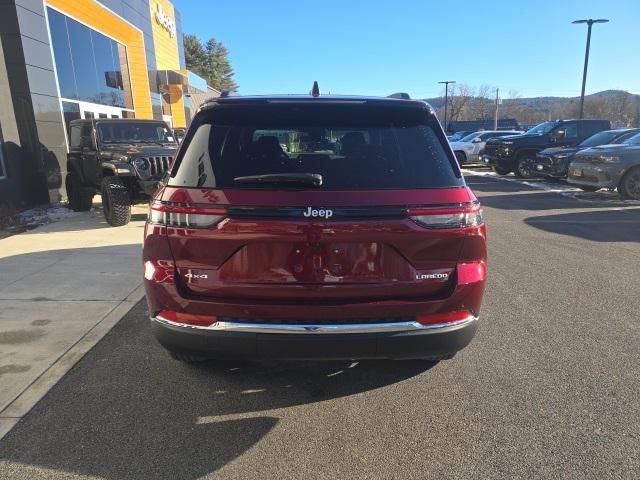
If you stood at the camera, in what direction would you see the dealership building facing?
facing the viewer and to the right of the viewer

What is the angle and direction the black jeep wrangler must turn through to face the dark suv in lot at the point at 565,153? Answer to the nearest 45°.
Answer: approximately 45° to its left

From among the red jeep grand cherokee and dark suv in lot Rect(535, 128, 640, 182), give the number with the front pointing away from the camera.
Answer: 1

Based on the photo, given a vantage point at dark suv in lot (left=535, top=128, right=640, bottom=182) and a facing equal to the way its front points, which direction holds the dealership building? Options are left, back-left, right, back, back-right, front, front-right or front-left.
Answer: front

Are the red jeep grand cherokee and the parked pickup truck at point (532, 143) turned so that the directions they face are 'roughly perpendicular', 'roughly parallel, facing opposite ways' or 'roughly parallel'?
roughly perpendicular

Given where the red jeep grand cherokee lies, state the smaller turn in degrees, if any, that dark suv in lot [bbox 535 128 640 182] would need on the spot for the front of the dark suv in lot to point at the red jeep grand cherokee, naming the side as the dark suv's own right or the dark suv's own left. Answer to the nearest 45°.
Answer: approximately 45° to the dark suv's own left

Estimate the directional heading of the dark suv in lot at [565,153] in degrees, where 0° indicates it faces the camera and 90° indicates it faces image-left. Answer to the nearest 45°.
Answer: approximately 45°

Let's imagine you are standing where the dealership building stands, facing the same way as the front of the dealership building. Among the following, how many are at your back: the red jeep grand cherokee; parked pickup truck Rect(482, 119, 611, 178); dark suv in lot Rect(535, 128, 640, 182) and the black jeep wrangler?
0

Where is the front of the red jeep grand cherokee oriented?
away from the camera

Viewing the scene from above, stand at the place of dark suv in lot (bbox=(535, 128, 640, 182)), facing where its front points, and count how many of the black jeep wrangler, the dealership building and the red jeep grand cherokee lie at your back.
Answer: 0

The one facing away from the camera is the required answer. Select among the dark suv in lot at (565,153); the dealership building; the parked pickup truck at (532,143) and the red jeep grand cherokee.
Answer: the red jeep grand cherokee

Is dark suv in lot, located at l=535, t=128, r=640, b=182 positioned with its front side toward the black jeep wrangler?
yes

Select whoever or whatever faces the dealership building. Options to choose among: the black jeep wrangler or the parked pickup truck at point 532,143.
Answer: the parked pickup truck

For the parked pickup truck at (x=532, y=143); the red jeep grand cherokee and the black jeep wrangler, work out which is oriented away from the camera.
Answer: the red jeep grand cherokee

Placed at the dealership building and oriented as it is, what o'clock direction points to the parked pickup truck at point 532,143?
The parked pickup truck is roughly at 11 o'clock from the dealership building.

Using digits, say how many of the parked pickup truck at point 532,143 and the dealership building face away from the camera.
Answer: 0

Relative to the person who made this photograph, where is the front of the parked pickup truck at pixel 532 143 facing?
facing the viewer and to the left of the viewer

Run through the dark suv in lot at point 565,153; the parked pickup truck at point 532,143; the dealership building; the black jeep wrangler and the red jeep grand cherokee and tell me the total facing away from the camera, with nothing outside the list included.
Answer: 1

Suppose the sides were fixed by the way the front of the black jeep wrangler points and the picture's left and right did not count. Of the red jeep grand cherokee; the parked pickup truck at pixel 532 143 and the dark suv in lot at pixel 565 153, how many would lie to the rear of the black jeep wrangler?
0

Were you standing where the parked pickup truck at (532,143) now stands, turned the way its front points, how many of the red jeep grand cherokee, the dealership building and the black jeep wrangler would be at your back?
0

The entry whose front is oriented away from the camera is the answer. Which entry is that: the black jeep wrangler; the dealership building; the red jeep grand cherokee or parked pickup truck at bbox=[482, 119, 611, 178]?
the red jeep grand cherokee
